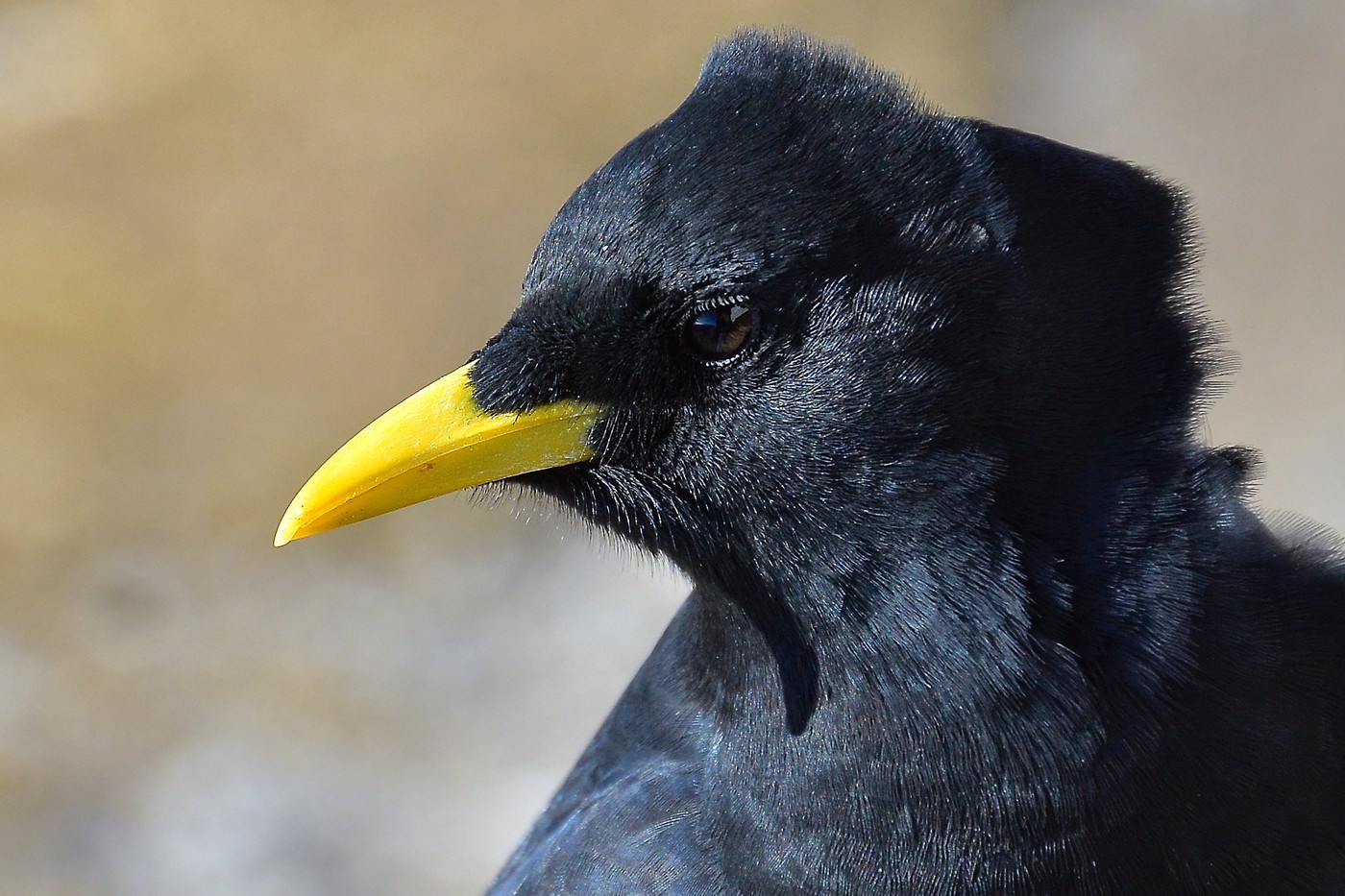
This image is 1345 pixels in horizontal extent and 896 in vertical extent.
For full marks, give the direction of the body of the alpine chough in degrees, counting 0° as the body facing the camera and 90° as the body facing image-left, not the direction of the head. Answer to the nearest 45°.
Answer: approximately 90°
